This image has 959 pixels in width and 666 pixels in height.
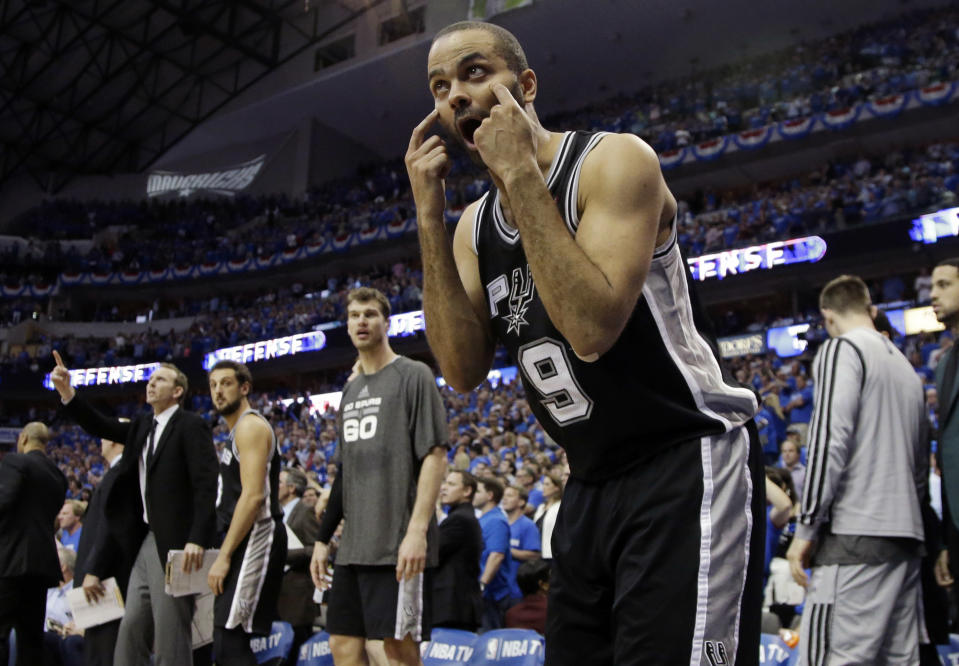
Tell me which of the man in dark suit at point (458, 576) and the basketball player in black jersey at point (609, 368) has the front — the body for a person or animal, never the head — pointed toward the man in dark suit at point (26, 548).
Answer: the man in dark suit at point (458, 576)

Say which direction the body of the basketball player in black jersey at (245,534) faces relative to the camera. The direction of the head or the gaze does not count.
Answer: to the viewer's left

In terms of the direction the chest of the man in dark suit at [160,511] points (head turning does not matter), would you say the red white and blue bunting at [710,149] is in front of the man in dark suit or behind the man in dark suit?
behind

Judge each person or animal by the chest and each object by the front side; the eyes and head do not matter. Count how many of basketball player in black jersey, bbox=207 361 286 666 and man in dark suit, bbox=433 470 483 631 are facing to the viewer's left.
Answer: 2

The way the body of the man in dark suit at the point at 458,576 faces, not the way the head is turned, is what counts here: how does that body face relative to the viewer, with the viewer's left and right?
facing to the left of the viewer

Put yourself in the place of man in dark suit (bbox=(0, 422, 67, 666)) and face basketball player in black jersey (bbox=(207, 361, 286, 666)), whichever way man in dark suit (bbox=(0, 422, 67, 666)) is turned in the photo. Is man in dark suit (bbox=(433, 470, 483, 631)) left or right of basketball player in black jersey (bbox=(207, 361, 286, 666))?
left

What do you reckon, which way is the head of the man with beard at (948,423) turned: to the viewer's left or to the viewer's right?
to the viewer's left

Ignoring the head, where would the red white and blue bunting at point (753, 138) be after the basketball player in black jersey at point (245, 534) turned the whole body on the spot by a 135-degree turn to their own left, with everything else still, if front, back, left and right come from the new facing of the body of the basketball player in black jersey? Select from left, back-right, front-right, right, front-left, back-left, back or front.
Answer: left

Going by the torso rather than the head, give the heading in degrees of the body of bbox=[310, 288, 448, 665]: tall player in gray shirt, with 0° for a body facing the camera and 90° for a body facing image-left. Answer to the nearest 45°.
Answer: approximately 45°

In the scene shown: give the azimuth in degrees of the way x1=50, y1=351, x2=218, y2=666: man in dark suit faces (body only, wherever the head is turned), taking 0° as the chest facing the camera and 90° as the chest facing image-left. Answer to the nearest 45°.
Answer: approximately 45°
